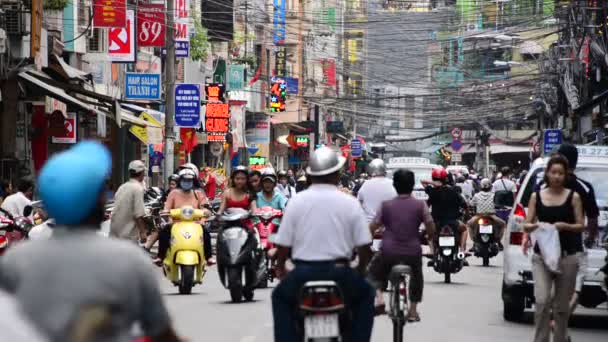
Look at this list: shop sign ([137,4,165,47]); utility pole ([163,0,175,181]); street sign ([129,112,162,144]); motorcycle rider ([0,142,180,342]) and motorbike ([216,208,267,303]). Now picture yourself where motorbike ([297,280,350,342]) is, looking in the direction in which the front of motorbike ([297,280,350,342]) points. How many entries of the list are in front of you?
4

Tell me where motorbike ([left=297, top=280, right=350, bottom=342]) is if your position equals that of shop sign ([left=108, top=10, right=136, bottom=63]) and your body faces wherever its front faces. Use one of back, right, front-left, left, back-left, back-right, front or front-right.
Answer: front

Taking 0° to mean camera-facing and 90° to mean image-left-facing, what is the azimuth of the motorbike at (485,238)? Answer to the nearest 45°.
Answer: approximately 180°

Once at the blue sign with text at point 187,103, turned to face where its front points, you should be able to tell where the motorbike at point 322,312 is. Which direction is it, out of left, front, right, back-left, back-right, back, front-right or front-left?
front

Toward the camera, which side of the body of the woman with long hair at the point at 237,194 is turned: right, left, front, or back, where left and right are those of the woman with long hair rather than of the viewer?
front

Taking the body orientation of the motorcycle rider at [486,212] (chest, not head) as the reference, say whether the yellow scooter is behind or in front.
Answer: behind

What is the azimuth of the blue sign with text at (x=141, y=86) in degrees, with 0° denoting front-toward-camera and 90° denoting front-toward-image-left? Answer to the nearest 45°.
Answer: approximately 0°

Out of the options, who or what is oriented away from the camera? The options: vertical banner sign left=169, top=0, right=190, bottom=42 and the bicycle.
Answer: the bicycle

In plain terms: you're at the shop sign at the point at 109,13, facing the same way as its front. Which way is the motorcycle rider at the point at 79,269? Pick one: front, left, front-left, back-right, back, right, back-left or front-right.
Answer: front

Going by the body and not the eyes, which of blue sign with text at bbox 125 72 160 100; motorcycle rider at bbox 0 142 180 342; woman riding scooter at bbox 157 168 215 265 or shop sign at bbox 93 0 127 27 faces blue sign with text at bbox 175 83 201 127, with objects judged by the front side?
the motorcycle rider

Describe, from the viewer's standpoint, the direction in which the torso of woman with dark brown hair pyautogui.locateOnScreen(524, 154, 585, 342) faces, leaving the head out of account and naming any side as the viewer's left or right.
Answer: facing the viewer

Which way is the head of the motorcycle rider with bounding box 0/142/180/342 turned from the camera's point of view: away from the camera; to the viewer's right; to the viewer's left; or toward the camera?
away from the camera

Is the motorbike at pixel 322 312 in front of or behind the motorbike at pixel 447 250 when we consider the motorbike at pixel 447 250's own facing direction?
behind

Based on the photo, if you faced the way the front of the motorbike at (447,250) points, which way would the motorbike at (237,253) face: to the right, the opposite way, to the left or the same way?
the opposite way

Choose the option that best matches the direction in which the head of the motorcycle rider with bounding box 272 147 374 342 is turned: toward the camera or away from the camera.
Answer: away from the camera
